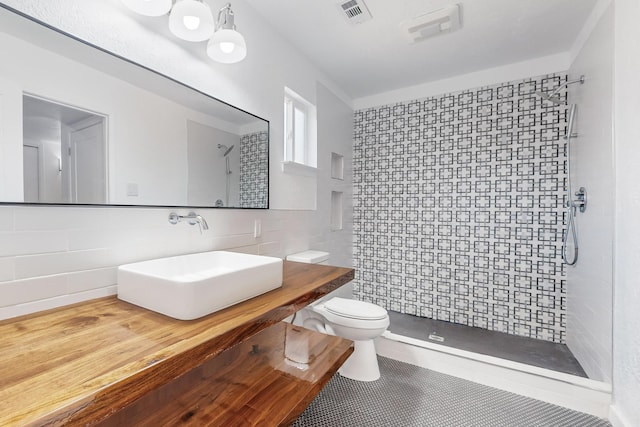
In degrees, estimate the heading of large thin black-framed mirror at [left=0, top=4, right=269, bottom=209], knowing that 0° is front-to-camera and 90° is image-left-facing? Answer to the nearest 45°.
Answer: approximately 315°

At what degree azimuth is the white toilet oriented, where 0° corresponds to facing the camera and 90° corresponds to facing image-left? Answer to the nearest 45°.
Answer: approximately 315°

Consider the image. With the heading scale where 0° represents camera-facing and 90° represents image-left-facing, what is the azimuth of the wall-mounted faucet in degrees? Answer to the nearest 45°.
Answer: approximately 315°
